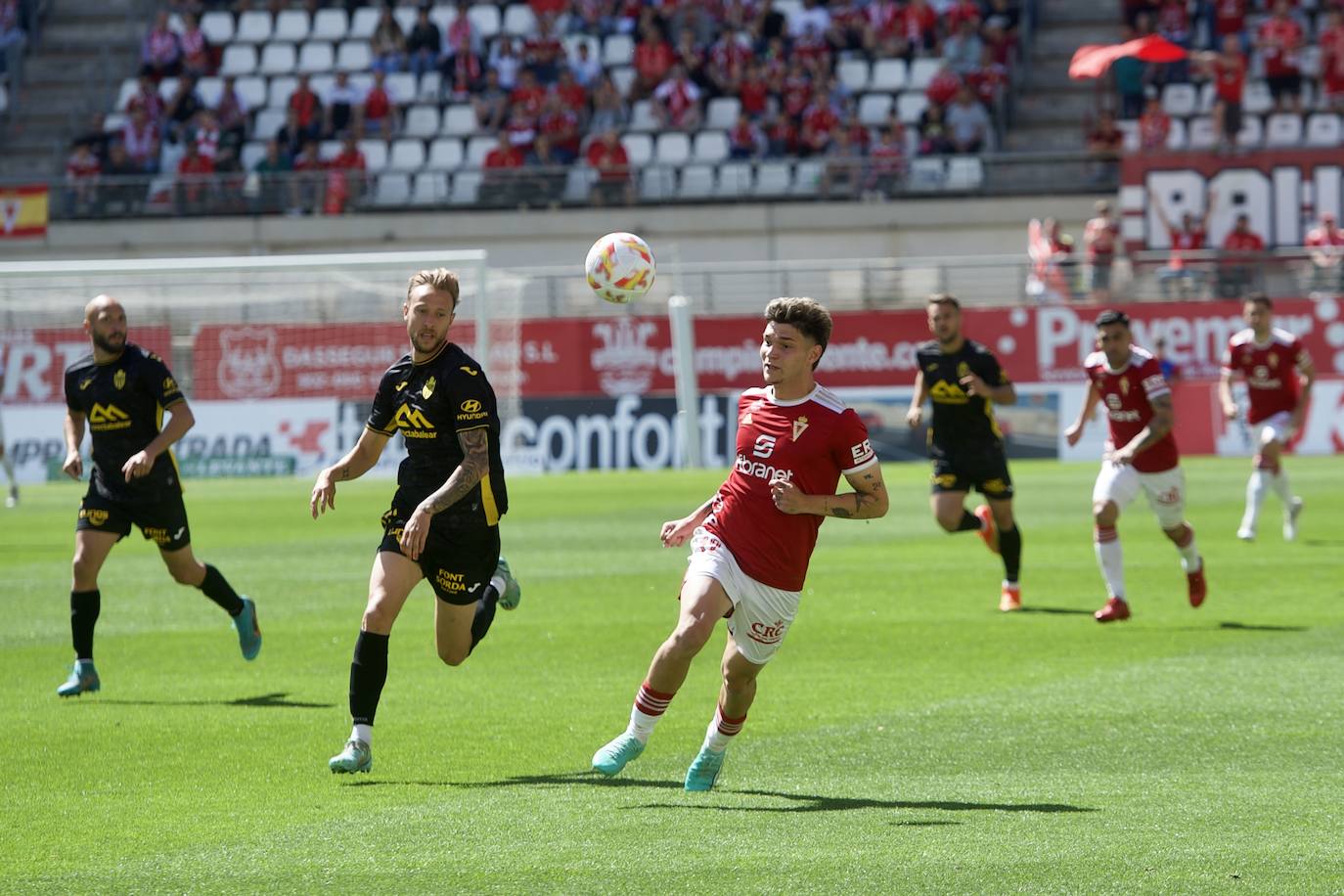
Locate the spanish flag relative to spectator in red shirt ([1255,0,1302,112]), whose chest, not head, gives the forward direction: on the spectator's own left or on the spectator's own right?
on the spectator's own right

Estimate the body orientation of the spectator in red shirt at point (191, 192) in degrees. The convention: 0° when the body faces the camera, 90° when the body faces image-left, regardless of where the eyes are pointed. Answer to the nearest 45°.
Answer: approximately 0°

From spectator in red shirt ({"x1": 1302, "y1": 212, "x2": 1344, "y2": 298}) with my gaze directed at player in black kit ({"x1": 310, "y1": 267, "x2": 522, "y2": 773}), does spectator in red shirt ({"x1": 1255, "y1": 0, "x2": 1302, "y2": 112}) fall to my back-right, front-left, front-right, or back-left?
back-right

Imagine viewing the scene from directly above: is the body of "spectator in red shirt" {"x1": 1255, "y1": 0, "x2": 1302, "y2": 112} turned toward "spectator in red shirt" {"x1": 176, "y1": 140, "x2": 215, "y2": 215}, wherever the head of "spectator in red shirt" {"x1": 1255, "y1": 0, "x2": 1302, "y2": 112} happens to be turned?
no

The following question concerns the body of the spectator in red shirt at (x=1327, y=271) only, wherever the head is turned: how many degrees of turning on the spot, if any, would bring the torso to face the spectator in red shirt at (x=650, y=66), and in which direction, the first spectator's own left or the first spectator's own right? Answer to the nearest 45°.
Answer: approximately 90° to the first spectator's own right

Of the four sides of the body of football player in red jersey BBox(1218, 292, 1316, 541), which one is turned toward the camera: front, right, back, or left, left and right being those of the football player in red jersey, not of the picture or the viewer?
front

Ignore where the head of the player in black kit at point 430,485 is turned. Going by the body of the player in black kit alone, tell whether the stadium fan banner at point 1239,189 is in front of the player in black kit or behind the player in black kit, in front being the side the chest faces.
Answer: behind

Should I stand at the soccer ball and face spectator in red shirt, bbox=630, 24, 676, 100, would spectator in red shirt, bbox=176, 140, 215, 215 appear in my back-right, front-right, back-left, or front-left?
front-left

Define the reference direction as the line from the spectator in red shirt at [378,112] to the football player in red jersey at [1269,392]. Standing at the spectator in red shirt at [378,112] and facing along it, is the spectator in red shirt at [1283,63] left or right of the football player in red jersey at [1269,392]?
left

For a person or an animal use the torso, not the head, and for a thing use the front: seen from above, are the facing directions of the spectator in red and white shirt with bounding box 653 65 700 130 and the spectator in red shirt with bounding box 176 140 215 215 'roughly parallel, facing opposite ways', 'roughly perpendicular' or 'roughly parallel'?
roughly parallel

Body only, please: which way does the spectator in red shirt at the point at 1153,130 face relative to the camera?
toward the camera

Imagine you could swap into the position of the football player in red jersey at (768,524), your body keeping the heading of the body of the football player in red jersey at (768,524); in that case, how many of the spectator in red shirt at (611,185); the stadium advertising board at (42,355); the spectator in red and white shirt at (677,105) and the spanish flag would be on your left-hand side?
0

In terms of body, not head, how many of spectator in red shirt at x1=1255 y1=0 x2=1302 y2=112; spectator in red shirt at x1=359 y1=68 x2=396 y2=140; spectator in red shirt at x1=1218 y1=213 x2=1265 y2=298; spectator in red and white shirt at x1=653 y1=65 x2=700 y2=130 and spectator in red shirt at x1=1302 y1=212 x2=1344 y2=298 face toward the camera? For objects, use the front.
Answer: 5

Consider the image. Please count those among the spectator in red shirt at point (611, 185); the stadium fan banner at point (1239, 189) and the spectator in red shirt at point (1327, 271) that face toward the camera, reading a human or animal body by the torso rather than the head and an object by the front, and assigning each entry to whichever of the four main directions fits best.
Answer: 3

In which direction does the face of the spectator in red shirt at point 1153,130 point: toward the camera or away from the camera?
toward the camera

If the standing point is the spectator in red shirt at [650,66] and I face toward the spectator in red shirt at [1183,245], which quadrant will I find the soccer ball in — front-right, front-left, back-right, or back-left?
front-right

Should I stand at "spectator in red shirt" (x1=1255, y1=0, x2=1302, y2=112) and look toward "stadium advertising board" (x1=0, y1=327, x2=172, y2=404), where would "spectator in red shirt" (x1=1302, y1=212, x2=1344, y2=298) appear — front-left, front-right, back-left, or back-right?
front-left

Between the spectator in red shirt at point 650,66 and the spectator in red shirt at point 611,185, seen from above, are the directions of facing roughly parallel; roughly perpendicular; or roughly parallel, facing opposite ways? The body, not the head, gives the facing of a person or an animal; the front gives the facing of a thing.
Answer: roughly parallel

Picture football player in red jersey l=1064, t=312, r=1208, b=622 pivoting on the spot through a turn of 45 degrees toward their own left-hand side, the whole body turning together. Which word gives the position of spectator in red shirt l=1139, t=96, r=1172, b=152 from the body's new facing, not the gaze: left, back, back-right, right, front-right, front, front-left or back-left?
back

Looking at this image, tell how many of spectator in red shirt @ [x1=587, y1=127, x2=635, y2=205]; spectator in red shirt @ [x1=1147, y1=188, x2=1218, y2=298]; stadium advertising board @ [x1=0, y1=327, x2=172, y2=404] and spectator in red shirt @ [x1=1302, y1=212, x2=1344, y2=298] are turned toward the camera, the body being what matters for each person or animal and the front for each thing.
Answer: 4
